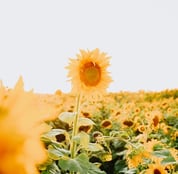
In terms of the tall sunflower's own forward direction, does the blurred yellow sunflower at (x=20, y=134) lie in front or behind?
in front

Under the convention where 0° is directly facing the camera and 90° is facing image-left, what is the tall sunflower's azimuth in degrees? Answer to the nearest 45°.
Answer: approximately 0°

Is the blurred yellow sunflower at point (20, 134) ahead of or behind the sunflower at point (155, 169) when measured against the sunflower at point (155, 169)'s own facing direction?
ahead

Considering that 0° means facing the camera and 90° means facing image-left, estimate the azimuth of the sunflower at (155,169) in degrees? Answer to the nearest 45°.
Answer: approximately 0°

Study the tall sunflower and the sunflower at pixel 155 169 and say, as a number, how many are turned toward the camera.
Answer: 2
